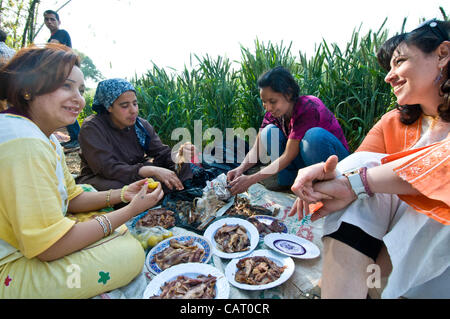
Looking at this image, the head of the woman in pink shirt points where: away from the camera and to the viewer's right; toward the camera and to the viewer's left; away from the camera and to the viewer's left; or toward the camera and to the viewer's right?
toward the camera and to the viewer's left

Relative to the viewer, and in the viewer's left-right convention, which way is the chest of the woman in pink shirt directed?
facing the viewer and to the left of the viewer

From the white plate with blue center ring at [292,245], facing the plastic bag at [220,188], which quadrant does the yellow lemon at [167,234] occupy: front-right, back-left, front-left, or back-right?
front-left

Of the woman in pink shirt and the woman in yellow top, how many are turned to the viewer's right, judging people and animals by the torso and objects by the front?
1

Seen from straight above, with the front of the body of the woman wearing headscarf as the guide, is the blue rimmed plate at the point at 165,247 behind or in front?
in front

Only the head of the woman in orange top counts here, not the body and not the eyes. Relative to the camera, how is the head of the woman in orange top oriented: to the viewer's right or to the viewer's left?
to the viewer's left

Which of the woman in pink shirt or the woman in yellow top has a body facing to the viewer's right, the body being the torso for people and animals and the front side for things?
the woman in yellow top

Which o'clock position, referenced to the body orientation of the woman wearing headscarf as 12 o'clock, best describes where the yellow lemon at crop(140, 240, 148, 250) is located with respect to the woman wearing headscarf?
The yellow lemon is roughly at 1 o'clock from the woman wearing headscarf.

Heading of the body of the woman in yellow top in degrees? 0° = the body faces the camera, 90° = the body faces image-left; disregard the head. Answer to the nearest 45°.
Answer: approximately 270°

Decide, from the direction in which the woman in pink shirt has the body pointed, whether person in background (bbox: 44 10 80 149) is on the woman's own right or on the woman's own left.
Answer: on the woman's own right

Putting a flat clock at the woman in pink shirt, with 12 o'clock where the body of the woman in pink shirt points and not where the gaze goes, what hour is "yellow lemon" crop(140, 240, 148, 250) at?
The yellow lemon is roughly at 12 o'clock from the woman in pink shirt.

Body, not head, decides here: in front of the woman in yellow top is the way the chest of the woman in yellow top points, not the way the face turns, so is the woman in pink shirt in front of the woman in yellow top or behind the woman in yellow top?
in front

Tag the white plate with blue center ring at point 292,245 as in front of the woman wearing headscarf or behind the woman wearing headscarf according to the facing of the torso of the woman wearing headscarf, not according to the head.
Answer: in front

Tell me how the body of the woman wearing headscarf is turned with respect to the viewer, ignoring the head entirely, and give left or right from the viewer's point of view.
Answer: facing the viewer and to the right of the viewer
